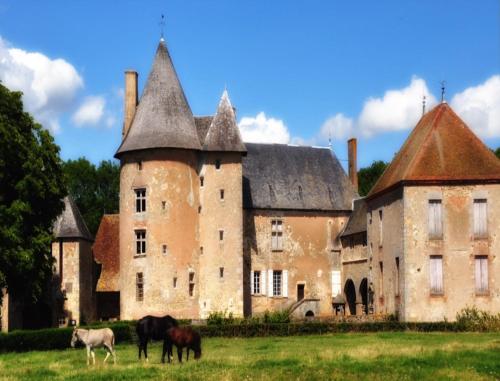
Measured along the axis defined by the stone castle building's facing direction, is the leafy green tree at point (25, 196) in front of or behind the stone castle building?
in front

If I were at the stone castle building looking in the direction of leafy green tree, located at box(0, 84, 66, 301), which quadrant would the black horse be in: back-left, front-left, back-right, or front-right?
front-left

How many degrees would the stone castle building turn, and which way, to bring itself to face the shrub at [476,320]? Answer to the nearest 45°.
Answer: approximately 45° to its left

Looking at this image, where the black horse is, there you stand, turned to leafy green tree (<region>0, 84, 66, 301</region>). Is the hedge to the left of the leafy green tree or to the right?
right

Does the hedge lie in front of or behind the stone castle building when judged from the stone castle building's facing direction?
in front

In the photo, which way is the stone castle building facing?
toward the camera

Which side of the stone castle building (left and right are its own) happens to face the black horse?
front

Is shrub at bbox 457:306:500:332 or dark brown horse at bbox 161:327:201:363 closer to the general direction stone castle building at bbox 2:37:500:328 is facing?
the dark brown horse

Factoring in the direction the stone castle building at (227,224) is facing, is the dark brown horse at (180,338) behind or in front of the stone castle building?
in front
